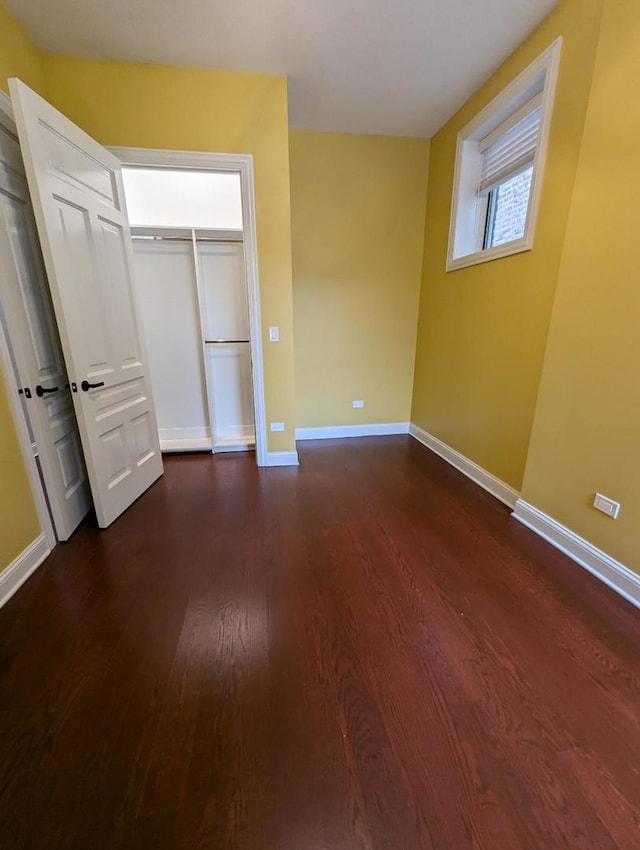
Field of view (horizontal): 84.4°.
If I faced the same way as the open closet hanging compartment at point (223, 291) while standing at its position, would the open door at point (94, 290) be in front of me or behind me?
in front

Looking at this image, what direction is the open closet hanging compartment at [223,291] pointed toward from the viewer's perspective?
toward the camera
